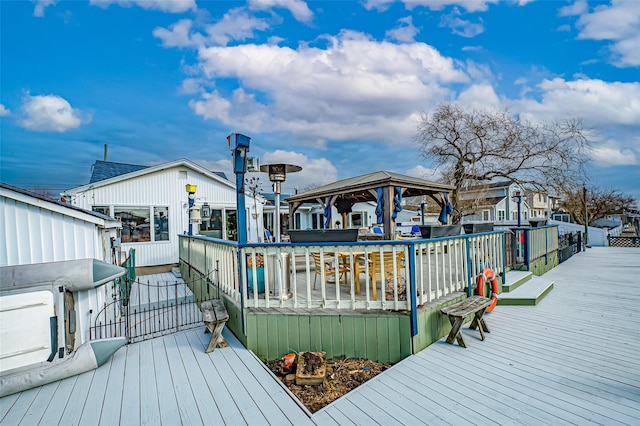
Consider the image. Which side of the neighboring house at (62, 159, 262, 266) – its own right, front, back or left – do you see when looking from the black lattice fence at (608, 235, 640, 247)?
left

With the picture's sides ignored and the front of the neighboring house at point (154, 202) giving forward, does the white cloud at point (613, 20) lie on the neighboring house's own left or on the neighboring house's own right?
on the neighboring house's own left

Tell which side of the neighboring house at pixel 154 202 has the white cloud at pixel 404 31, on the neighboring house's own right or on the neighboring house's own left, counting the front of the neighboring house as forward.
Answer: on the neighboring house's own left

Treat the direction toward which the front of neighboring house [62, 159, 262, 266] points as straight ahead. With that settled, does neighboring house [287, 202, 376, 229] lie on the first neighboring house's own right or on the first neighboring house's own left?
on the first neighboring house's own left

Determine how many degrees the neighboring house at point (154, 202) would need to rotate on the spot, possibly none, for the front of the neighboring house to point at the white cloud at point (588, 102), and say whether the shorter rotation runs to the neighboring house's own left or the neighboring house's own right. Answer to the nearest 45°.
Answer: approximately 90° to the neighboring house's own left

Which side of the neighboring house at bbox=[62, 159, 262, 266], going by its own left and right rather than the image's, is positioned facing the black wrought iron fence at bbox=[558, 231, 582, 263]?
left

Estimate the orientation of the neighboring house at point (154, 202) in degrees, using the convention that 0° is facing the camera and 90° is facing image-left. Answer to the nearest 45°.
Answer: approximately 0°

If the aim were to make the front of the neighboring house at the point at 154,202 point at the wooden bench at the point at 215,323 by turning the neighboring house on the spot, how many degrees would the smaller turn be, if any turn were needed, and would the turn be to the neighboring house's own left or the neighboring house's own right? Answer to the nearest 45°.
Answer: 0° — it already faces it
